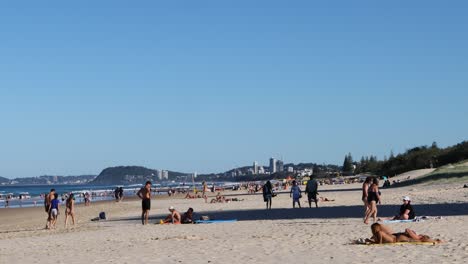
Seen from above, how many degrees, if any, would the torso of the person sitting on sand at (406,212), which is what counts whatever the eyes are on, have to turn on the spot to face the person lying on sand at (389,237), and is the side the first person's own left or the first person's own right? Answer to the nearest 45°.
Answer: approximately 45° to the first person's own left

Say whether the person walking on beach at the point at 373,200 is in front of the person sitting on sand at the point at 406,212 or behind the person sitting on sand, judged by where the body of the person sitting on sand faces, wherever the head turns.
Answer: in front

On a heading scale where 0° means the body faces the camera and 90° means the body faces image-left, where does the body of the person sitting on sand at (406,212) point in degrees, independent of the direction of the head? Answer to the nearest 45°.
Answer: approximately 45°
